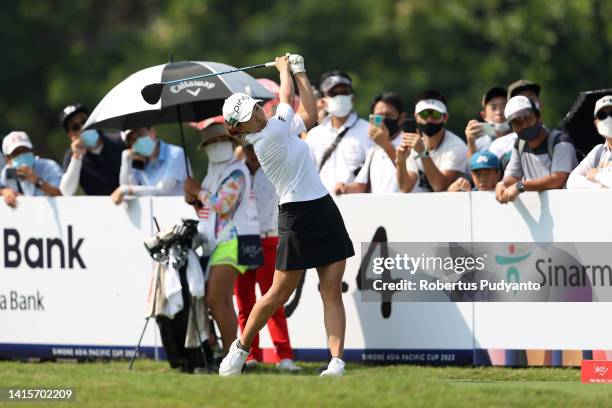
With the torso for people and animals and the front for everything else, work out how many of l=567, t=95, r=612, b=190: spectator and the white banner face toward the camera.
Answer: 2

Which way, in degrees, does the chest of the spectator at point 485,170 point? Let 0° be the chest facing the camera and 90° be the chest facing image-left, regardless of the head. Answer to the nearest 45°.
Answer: approximately 0°

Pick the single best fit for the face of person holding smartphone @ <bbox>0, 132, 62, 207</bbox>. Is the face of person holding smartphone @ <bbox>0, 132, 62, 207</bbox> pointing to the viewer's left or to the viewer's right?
to the viewer's right

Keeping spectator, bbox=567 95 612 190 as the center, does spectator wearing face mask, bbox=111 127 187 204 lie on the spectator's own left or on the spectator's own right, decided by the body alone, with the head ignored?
on the spectator's own right

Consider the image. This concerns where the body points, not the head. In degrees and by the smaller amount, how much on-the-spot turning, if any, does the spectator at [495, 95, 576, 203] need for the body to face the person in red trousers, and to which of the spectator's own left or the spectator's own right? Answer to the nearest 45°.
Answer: approximately 45° to the spectator's own right

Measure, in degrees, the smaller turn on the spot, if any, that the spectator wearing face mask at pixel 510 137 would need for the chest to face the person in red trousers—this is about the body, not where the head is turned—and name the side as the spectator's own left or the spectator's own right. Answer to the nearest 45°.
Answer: approximately 45° to the spectator's own right

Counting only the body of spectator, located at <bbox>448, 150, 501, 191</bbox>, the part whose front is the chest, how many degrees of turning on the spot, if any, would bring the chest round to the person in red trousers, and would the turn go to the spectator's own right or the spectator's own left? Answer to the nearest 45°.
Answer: approximately 90° to the spectator's own right

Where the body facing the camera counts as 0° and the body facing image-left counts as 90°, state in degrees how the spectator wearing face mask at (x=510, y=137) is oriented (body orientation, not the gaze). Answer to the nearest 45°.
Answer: approximately 45°
